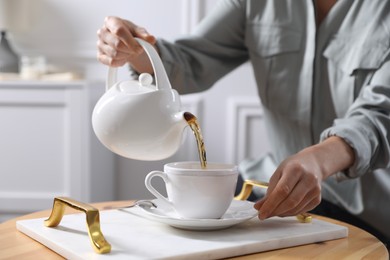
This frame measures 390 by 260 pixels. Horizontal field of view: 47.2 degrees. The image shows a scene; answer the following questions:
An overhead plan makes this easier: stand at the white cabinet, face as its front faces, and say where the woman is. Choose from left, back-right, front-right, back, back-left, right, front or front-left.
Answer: front-left

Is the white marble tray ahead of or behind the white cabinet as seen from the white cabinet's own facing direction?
ahead

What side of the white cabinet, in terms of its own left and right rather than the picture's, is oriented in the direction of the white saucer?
front

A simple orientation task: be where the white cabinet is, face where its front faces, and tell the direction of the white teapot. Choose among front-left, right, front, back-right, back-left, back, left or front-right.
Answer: front

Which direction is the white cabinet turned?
toward the camera

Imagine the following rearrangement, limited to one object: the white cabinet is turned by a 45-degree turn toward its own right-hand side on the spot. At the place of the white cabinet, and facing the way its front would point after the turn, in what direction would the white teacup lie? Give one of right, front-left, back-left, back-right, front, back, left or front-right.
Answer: front-left
